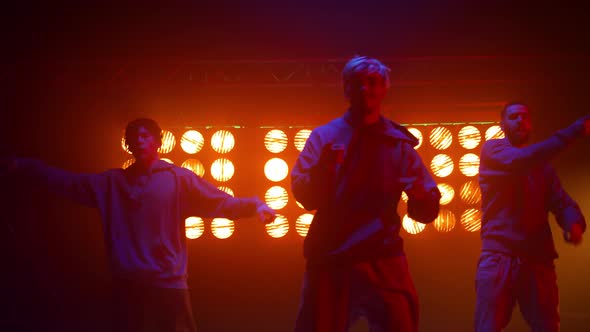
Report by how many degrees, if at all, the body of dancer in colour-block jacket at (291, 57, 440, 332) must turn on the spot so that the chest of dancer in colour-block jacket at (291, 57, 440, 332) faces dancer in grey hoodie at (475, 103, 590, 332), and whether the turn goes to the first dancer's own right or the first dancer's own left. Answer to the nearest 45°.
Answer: approximately 135° to the first dancer's own left

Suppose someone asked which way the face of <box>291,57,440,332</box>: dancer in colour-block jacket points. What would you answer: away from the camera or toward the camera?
toward the camera

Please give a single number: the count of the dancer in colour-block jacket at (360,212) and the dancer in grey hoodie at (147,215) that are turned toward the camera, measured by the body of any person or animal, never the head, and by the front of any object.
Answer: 2

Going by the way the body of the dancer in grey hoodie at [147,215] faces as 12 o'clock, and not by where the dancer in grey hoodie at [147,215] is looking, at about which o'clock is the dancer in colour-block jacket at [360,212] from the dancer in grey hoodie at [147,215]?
the dancer in colour-block jacket at [360,212] is roughly at 11 o'clock from the dancer in grey hoodie at [147,215].

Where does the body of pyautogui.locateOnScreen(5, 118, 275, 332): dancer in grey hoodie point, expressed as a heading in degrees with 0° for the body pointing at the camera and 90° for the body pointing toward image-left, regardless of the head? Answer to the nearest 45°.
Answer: approximately 0°

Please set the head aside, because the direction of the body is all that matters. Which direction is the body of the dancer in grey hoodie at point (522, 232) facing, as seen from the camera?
toward the camera

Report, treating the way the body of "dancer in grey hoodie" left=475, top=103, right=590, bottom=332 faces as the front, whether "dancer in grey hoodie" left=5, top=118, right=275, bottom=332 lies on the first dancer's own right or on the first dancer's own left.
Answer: on the first dancer's own right

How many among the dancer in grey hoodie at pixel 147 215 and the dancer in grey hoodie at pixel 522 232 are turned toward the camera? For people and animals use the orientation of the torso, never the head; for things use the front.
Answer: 2

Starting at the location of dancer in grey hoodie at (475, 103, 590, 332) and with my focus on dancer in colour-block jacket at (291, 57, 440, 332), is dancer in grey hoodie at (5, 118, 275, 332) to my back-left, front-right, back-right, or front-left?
front-right

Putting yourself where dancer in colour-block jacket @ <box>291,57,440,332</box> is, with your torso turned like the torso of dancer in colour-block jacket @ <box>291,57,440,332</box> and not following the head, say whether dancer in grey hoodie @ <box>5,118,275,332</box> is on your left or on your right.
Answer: on your right

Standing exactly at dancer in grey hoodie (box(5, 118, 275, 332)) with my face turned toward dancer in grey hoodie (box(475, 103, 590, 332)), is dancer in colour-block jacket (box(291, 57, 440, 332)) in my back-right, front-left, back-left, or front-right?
front-right
